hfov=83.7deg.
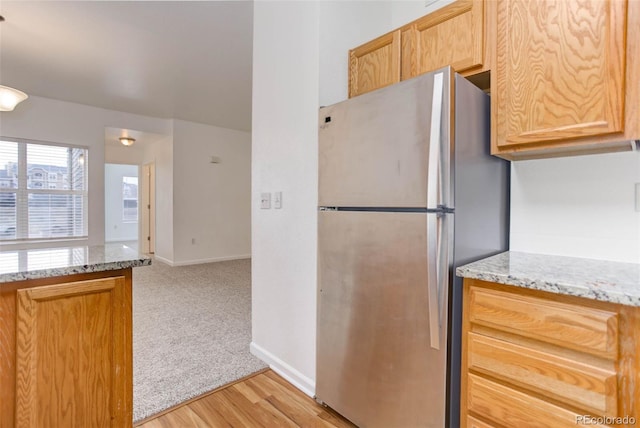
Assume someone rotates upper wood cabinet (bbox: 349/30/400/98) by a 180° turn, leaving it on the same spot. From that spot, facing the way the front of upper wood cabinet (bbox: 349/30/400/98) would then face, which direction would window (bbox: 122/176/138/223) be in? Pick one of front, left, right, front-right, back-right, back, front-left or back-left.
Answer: left

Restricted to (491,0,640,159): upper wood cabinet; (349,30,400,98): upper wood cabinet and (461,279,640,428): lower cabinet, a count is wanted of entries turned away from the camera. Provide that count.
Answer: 0

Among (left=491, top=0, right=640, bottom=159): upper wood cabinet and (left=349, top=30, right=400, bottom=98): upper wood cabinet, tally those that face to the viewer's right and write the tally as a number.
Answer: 0

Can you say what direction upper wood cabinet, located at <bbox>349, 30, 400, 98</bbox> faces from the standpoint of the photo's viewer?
facing the viewer and to the left of the viewer

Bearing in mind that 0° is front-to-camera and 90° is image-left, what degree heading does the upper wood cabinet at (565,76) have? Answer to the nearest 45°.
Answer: approximately 45°
